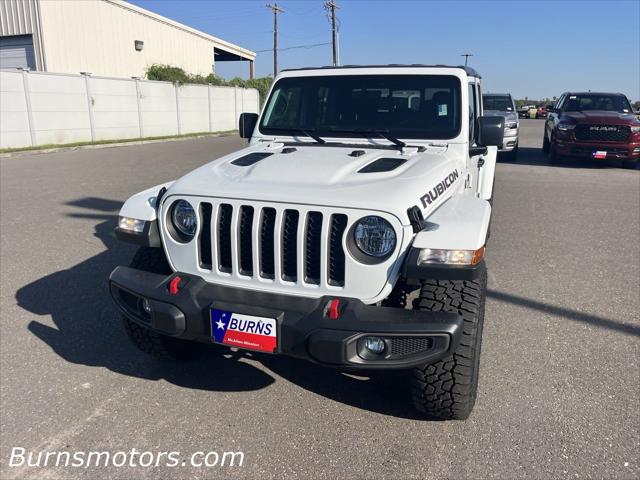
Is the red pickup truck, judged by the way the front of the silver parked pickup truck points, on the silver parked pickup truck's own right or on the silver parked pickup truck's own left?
on the silver parked pickup truck's own left

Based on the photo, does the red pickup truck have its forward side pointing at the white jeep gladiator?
yes

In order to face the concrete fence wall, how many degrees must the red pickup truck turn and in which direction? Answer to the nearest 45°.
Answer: approximately 90° to its right

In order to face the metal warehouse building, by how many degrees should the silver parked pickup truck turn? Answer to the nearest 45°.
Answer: approximately 90° to its right

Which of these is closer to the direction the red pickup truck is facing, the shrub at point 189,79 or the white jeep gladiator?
the white jeep gladiator

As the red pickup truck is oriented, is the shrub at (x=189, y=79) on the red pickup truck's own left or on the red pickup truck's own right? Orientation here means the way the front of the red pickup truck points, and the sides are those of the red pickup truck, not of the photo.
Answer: on the red pickup truck's own right

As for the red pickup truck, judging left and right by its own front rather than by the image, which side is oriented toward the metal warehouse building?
right

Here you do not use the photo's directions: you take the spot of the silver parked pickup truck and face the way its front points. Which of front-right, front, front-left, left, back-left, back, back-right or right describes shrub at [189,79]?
back-right

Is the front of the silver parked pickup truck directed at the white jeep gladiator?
yes

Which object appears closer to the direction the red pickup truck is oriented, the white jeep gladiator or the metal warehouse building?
the white jeep gladiator

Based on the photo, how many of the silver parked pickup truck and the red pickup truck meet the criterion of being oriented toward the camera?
2
